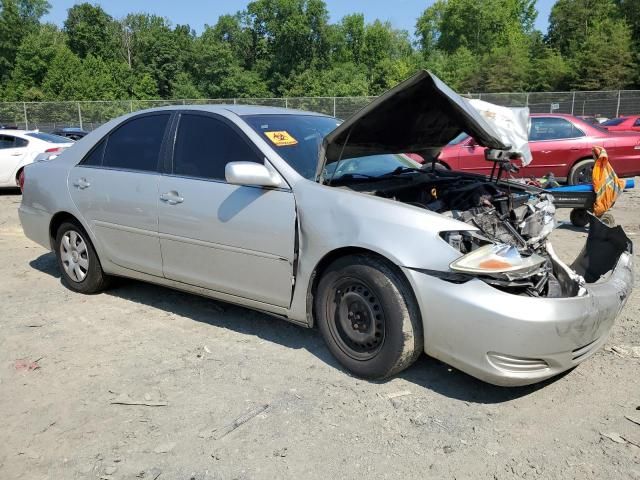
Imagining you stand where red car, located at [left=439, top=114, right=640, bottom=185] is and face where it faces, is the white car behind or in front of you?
in front

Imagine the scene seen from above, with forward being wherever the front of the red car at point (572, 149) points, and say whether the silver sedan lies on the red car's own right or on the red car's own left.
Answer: on the red car's own left

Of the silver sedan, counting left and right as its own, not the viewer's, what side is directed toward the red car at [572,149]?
left

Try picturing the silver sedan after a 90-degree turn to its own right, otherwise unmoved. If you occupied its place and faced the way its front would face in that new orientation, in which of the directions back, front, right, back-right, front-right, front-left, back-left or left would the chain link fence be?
back-right

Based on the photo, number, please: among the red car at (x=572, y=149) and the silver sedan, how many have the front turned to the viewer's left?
1

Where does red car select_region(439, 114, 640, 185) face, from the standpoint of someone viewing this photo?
facing to the left of the viewer

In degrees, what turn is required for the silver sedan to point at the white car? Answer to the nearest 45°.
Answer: approximately 180°

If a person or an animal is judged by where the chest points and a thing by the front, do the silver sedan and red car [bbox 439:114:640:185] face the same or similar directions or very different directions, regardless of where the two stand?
very different directions

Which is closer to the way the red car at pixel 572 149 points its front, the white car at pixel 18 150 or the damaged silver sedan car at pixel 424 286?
the white car
